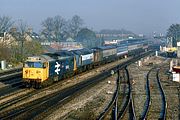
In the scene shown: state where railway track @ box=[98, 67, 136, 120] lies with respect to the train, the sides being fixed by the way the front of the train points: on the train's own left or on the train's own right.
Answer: on the train's own left

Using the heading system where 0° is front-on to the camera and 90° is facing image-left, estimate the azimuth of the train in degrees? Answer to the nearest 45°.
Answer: approximately 45°

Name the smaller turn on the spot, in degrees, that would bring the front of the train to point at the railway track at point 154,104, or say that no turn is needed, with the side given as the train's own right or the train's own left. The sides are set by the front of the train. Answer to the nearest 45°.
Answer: approximately 90° to the train's own left
